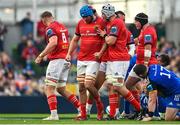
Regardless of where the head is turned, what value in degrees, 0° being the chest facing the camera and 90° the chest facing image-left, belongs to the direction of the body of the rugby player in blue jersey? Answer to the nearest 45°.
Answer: approximately 90°

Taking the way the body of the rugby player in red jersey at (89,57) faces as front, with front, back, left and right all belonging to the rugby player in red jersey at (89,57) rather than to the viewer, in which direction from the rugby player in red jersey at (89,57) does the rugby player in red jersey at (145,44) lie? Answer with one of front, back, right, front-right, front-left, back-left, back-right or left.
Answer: left

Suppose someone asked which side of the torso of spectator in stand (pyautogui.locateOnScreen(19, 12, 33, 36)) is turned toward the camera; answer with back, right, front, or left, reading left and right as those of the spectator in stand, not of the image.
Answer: front

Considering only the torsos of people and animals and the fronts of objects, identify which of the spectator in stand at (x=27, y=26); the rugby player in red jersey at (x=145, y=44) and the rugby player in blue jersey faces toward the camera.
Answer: the spectator in stand

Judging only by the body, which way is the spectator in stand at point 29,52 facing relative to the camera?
toward the camera

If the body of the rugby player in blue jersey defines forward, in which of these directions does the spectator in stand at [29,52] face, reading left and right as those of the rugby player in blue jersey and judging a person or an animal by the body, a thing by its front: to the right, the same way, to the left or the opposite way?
to the left

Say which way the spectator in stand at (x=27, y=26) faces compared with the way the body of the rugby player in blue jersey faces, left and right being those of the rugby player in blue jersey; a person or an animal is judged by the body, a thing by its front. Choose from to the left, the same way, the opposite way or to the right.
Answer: to the left

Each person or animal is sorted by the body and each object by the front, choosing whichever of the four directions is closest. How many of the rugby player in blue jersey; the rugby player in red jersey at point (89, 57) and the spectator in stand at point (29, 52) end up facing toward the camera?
2

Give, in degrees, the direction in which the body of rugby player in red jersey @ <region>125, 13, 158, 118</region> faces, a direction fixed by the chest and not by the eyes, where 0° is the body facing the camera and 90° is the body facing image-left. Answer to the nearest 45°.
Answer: approximately 90°
